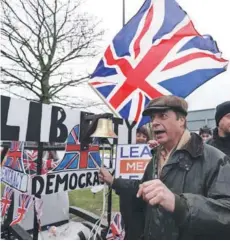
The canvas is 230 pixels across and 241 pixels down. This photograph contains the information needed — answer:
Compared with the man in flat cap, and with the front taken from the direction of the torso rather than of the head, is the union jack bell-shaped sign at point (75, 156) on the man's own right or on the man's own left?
on the man's own right

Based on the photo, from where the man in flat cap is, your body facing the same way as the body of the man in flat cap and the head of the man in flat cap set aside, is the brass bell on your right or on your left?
on your right

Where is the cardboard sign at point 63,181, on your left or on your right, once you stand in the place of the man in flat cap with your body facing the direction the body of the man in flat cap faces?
on your right
